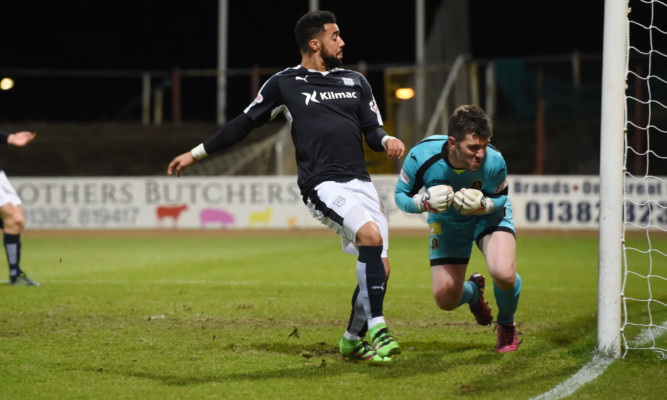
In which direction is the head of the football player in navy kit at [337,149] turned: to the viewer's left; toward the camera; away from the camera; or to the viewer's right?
to the viewer's right

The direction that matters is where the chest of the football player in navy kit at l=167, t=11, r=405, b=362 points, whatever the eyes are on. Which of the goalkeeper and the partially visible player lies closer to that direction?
the goalkeeper

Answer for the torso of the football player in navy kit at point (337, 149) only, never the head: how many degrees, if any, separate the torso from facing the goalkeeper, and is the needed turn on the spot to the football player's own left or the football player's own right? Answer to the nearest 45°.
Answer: approximately 45° to the football player's own left

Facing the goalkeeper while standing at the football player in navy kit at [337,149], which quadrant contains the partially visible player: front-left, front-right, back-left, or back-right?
back-left

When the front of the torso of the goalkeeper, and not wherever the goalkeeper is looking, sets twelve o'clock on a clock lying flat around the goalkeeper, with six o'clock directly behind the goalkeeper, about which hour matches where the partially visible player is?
The partially visible player is roughly at 4 o'clock from the goalkeeper.

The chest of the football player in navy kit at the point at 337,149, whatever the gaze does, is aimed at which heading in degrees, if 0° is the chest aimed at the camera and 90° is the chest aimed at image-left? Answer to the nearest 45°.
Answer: approximately 315°

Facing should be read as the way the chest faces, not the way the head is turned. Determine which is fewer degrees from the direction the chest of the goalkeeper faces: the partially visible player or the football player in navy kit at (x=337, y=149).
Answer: the football player in navy kit

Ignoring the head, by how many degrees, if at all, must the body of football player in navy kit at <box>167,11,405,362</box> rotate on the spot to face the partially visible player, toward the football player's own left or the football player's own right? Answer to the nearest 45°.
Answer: approximately 180°

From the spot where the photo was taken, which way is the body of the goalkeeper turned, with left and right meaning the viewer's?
facing the viewer

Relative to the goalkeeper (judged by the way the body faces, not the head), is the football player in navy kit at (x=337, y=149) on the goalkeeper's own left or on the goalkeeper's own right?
on the goalkeeper's own right
